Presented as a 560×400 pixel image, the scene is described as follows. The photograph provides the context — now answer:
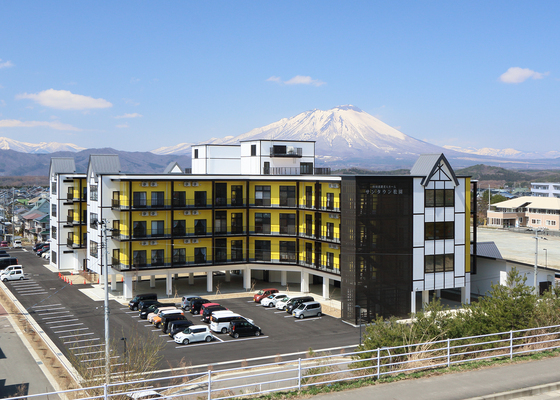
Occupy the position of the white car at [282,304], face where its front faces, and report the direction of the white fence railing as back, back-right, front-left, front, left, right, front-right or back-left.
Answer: front-left

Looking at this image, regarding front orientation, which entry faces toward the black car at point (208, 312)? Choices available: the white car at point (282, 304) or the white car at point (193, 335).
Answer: the white car at point (282, 304)

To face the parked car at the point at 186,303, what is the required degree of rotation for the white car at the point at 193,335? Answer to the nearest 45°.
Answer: approximately 135° to its right

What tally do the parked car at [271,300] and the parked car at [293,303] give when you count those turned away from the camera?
0

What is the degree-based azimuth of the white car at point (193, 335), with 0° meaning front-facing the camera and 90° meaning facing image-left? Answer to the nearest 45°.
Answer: approximately 45°

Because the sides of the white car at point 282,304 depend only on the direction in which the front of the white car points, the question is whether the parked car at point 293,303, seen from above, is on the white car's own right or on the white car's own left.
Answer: on the white car's own left

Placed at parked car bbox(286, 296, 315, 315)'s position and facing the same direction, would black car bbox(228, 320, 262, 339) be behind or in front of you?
in front

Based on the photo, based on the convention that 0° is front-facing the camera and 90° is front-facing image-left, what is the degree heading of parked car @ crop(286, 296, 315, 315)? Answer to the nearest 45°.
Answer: approximately 45°

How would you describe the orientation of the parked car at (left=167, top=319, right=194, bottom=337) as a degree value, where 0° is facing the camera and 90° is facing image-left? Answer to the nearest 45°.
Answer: approximately 45°

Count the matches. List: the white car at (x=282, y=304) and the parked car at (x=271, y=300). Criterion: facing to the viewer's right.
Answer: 0
